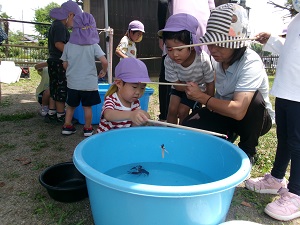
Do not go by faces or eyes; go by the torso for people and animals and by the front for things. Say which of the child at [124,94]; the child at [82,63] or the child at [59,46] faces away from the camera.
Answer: the child at [82,63]

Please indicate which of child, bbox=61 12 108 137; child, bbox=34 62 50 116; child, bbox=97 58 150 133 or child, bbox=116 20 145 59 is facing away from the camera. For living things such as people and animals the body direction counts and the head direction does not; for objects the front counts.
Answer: child, bbox=61 12 108 137

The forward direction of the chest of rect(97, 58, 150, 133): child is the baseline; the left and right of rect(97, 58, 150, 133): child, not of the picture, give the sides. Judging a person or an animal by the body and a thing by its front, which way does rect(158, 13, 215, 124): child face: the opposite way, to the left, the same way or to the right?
to the right

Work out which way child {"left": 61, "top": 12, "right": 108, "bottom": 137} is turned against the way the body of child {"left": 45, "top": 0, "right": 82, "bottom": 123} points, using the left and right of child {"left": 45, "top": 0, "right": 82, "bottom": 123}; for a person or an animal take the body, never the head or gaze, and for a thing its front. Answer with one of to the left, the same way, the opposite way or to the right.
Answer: to the left

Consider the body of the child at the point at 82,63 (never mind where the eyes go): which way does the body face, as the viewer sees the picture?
away from the camera

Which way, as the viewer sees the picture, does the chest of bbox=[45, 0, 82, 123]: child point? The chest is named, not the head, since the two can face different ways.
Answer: to the viewer's right

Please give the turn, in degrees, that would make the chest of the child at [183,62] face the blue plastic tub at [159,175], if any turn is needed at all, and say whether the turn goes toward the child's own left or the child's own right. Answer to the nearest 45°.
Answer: approximately 45° to the child's own left

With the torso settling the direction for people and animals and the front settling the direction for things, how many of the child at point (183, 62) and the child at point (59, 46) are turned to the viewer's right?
1

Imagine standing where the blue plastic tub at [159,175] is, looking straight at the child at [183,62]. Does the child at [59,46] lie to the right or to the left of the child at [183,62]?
left

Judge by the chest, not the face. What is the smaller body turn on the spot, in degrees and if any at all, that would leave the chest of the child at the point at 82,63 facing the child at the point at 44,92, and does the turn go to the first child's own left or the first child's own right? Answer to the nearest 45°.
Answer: approximately 45° to the first child's own left

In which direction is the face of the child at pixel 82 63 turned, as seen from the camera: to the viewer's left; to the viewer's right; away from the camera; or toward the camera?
away from the camera
